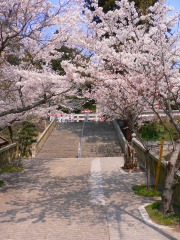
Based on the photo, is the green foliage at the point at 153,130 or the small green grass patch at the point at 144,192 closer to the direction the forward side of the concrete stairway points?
the small green grass patch

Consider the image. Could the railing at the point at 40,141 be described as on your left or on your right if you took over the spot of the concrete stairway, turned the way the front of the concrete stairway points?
on your right

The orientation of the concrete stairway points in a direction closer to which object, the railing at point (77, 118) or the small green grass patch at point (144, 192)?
the small green grass patch

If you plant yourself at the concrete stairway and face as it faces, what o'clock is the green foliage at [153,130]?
The green foliage is roughly at 9 o'clock from the concrete stairway.

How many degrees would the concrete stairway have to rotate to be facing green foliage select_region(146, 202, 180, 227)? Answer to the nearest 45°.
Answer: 0° — it already faces it

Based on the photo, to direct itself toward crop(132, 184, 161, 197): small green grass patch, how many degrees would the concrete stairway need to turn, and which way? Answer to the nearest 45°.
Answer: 0° — it already faces it

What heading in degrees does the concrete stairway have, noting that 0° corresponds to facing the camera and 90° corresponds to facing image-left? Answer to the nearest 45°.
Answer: approximately 0°
